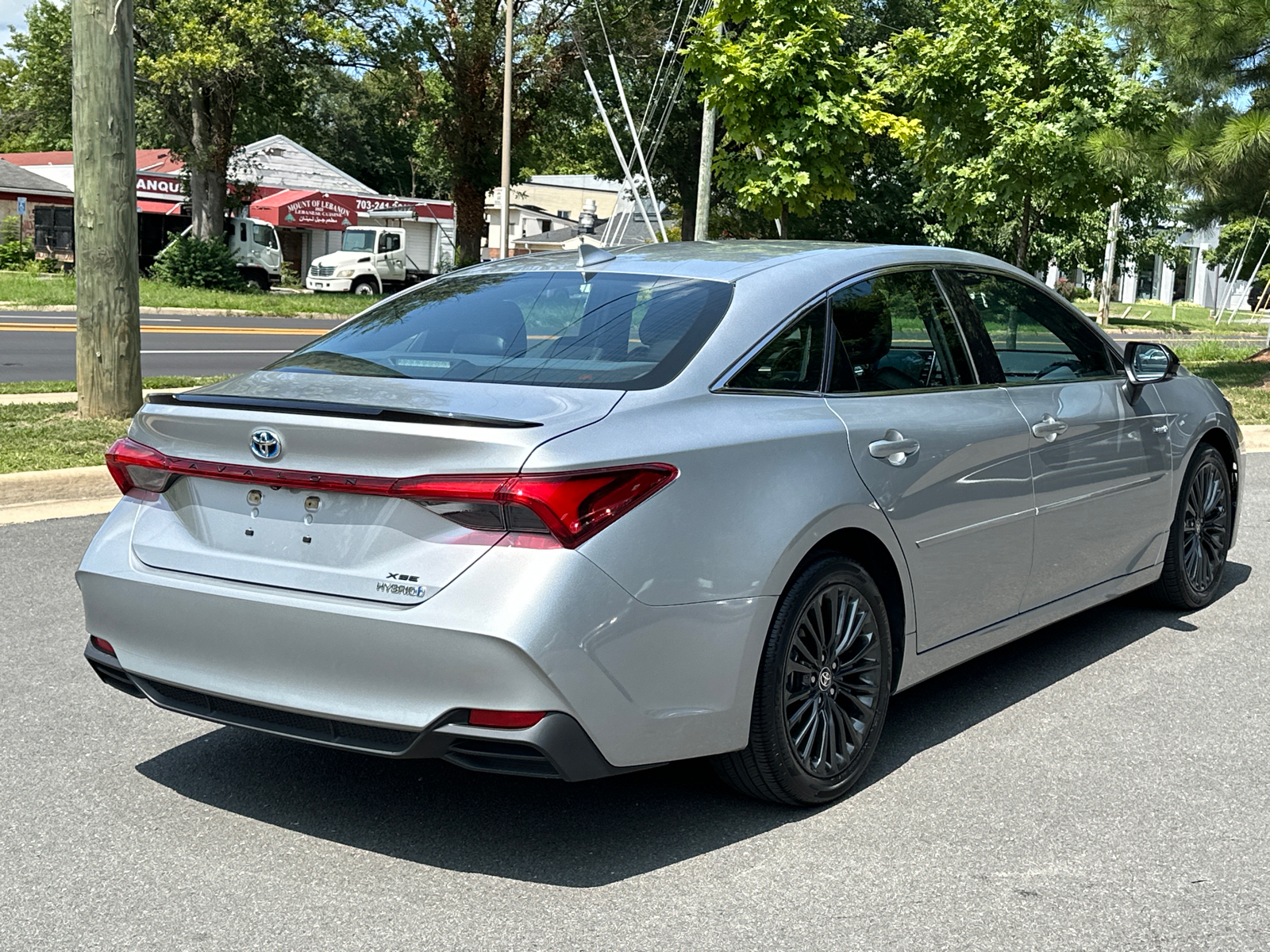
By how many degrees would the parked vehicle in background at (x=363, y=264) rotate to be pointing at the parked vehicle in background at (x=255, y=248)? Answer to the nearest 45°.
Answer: approximately 45° to its right

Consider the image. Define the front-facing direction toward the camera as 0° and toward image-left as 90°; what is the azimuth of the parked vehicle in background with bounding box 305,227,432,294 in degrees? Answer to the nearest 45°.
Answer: approximately 45°

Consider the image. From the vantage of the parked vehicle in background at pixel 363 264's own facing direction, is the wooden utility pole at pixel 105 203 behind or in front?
in front

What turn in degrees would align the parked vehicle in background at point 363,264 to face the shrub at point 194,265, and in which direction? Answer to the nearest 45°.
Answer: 0° — it already faces it

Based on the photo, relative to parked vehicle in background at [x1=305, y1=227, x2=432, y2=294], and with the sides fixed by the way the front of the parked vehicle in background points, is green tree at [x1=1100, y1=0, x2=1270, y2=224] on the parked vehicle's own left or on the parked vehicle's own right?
on the parked vehicle's own left

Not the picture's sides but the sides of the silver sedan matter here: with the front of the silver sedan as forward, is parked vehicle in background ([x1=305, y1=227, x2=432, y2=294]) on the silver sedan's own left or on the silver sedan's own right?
on the silver sedan's own left

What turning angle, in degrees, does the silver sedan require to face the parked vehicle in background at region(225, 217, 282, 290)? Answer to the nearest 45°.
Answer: approximately 45° to its left

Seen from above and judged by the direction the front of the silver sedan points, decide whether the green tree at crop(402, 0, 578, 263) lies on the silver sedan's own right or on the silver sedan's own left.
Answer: on the silver sedan's own left

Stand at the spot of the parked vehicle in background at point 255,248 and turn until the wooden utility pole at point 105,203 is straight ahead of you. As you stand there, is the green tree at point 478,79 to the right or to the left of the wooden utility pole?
left

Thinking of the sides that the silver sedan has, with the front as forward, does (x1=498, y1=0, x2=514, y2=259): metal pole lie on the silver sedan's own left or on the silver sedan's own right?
on the silver sedan's own left

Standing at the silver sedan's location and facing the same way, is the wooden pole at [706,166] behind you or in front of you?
in front

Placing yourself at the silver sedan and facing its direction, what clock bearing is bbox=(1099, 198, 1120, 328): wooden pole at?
The wooden pole is roughly at 11 o'clock from the silver sedan.

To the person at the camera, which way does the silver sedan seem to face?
facing away from the viewer and to the right of the viewer

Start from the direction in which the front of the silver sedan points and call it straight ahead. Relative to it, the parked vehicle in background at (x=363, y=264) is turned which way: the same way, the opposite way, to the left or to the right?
the opposite way

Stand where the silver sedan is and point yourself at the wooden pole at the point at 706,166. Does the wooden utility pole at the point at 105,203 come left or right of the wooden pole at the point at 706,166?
left
